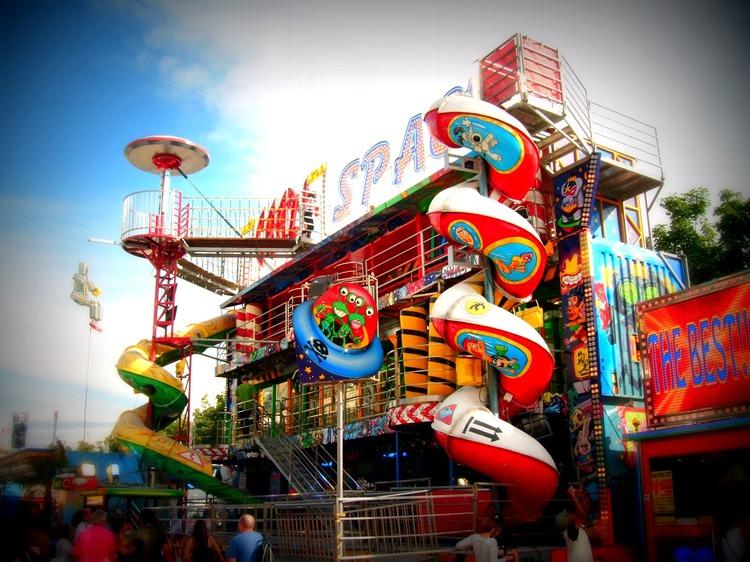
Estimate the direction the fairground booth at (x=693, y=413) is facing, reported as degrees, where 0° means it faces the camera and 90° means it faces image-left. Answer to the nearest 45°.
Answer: approximately 45°

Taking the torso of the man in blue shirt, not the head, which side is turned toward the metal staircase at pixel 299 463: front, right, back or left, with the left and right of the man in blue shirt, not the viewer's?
front

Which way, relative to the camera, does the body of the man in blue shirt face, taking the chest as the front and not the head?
away from the camera

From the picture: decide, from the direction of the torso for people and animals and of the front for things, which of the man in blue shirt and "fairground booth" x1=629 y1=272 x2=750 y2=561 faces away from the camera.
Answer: the man in blue shirt

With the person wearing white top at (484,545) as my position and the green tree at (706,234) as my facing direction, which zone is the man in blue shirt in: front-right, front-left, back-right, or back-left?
back-left

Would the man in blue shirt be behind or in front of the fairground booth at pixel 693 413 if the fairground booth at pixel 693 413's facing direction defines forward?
in front

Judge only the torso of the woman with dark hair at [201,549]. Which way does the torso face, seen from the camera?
away from the camera

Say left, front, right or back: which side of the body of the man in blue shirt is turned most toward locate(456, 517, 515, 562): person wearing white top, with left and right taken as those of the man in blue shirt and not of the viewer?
right

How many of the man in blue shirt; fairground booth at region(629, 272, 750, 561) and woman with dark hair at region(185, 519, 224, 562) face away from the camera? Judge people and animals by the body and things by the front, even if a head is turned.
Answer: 2

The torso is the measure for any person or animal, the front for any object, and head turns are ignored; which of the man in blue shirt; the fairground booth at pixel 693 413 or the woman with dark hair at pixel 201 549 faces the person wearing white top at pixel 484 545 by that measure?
the fairground booth

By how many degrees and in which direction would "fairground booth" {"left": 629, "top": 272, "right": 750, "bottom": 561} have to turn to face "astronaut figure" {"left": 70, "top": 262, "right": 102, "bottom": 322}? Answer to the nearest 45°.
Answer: approximately 45° to its right

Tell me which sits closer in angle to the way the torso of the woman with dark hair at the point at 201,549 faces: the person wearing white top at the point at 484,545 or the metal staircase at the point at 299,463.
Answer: the metal staircase

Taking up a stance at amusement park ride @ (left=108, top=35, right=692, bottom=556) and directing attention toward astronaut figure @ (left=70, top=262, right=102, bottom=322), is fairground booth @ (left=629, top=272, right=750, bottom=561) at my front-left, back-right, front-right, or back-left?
back-left

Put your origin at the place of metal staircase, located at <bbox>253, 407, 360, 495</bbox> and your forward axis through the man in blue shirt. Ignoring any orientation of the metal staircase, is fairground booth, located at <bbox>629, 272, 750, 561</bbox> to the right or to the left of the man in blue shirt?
left
